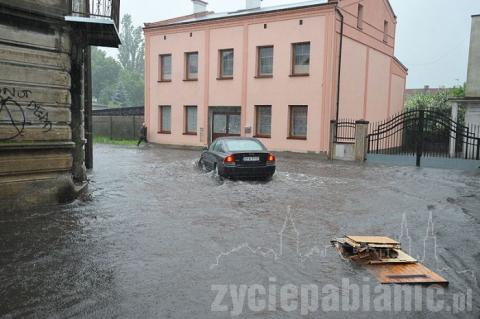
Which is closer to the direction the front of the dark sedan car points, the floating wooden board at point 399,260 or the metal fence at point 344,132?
the metal fence

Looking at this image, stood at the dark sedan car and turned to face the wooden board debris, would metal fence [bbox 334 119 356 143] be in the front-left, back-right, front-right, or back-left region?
back-left

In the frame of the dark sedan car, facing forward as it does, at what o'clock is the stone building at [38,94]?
The stone building is roughly at 9 o'clock from the dark sedan car.

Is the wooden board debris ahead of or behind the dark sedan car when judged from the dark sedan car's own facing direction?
behind

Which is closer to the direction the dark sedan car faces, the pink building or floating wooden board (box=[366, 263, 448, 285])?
the pink building

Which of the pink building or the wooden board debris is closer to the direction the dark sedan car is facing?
the pink building

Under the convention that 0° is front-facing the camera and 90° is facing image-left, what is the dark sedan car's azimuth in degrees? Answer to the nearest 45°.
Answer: approximately 135°

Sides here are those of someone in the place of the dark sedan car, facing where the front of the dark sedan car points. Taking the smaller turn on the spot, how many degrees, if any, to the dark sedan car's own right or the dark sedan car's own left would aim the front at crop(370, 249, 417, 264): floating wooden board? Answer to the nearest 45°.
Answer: approximately 135° to the dark sedan car's own left

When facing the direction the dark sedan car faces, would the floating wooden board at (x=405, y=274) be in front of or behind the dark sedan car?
behind

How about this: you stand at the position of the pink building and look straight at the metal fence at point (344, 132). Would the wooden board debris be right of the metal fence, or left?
right
